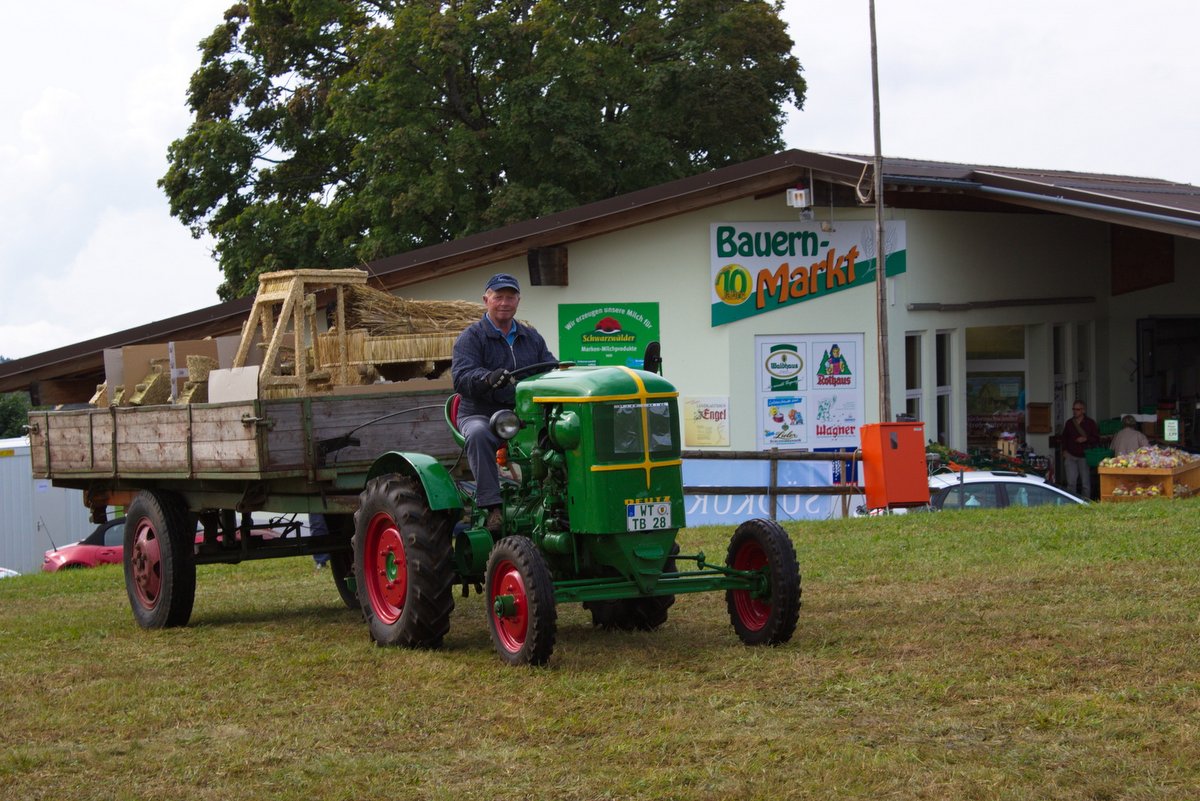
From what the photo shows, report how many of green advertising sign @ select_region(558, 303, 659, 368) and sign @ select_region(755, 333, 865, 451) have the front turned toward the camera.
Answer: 2

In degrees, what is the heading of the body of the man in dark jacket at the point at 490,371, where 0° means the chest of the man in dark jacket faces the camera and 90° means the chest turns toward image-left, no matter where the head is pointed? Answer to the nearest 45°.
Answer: approximately 315°

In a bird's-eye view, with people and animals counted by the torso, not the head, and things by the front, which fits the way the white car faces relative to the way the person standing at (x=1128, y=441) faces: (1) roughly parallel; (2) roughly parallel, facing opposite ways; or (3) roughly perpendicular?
roughly perpendicular

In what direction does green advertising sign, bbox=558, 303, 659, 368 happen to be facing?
toward the camera

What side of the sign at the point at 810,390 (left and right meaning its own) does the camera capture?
front

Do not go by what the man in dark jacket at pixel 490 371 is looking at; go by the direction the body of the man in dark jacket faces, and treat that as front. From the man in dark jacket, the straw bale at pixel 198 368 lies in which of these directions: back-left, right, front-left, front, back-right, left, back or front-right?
back

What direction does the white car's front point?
to the viewer's right

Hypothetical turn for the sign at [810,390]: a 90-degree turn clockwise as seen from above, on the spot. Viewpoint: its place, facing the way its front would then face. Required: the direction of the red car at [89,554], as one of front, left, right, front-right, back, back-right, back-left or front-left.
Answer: front

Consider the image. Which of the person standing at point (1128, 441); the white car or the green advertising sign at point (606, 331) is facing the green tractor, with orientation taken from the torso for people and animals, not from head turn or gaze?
the green advertising sign
